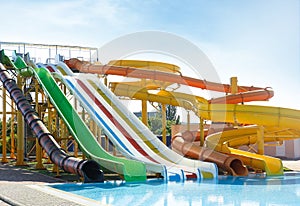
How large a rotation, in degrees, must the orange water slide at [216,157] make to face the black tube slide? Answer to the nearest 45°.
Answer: approximately 90° to its right

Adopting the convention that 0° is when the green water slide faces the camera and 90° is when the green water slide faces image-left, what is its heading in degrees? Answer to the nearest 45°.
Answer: approximately 315°

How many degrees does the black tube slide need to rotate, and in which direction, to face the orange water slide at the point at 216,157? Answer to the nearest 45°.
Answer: approximately 45° to its left

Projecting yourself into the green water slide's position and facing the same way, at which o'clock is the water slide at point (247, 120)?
The water slide is roughly at 10 o'clock from the green water slide.

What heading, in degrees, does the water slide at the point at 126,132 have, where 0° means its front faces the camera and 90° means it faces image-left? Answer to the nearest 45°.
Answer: approximately 315°

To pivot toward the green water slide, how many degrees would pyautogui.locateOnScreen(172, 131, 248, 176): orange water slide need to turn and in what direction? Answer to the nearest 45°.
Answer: approximately 90° to its right
